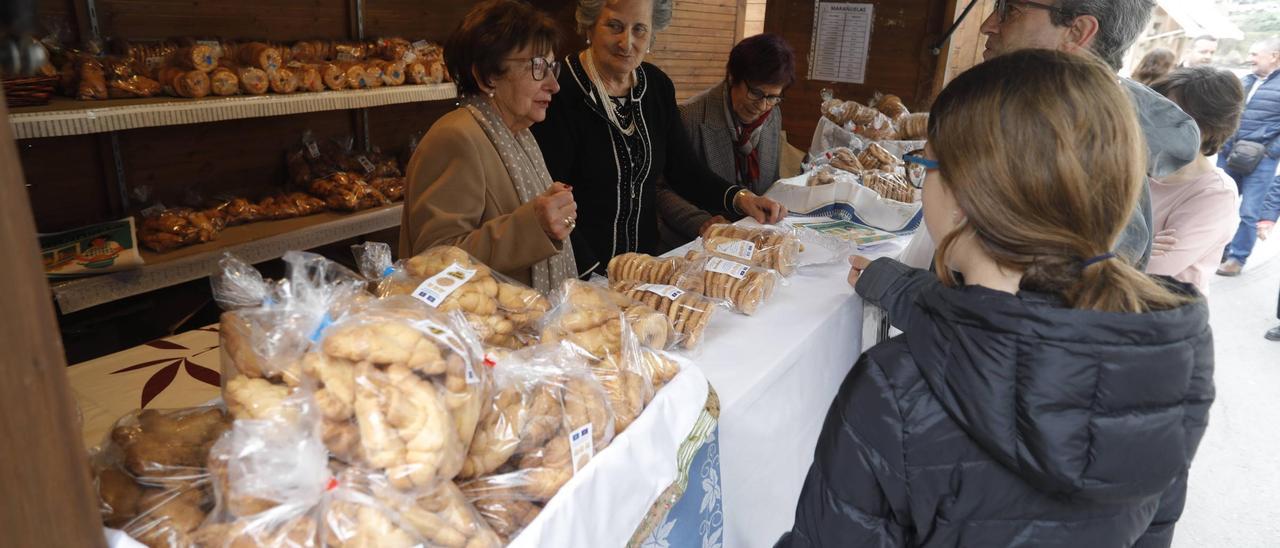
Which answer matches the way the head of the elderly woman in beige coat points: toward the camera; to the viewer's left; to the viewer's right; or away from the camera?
to the viewer's right

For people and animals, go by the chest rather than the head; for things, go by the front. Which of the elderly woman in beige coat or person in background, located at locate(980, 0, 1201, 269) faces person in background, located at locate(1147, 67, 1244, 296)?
the elderly woman in beige coat

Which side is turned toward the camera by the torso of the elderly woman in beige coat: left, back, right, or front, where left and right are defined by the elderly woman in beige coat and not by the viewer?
right

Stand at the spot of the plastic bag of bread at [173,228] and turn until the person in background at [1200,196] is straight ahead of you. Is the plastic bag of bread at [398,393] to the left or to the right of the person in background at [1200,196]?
right

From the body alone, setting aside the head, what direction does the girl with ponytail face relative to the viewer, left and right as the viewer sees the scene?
facing away from the viewer and to the left of the viewer

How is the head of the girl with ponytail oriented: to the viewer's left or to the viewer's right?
to the viewer's left

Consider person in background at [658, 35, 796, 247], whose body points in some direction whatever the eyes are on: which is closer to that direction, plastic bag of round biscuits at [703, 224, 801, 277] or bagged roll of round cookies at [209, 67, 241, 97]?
the plastic bag of round biscuits

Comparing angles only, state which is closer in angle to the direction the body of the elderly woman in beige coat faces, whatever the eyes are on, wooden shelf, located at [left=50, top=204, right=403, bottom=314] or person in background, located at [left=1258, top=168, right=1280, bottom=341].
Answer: the person in background

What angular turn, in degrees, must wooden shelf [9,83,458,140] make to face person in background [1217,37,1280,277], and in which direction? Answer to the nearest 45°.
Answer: approximately 45° to its left

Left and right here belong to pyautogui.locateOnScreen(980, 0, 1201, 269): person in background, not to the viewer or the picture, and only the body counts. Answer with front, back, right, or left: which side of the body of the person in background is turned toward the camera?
left
